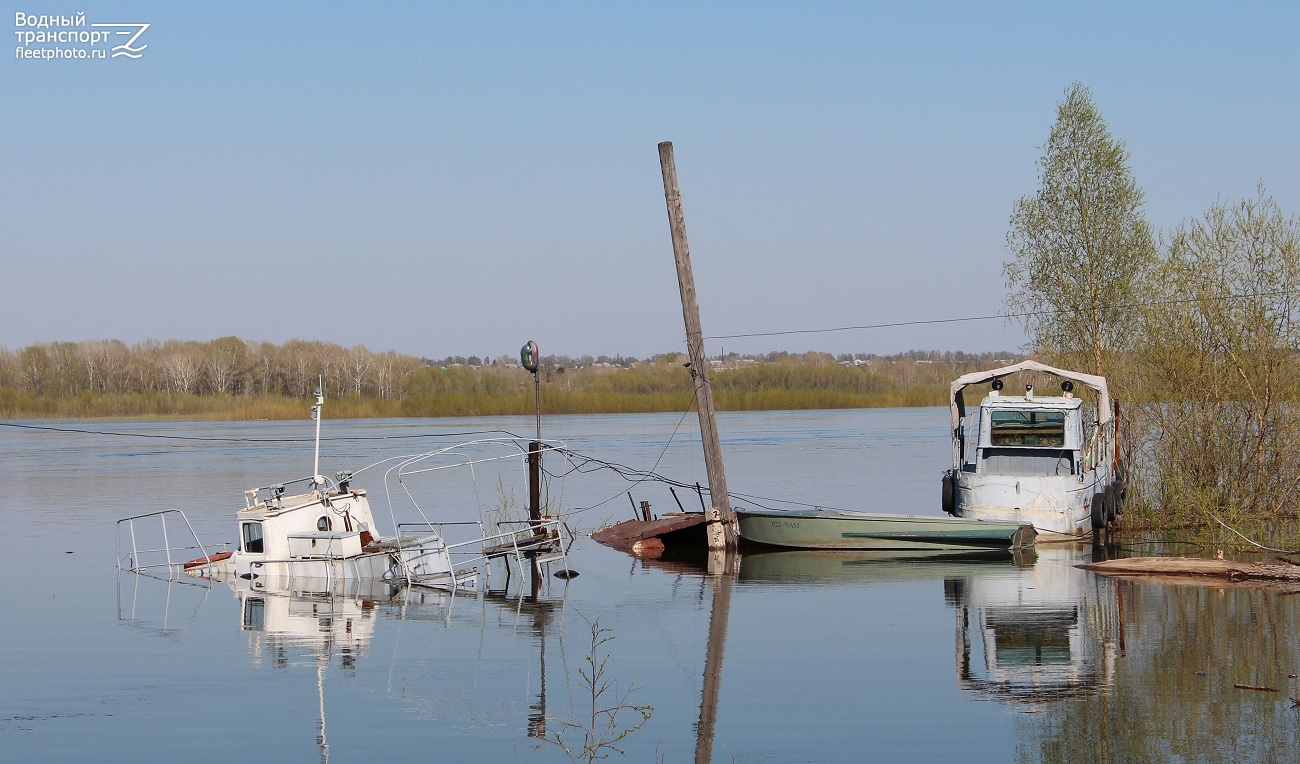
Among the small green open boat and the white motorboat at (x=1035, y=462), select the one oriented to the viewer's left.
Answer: the small green open boat

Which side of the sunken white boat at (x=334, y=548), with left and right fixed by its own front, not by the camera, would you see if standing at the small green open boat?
back

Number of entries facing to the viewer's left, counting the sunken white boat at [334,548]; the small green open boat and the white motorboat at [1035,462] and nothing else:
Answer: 2

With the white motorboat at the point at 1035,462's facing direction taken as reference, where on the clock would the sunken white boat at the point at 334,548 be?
The sunken white boat is roughly at 2 o'clock from the white motorboat.

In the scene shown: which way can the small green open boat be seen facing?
to the viewer's left

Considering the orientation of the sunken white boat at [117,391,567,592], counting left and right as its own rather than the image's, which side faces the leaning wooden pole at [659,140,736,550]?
back

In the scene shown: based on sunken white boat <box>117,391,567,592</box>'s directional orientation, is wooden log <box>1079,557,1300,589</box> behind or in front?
behind

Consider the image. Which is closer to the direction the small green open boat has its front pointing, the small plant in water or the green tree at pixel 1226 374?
the small plant in water

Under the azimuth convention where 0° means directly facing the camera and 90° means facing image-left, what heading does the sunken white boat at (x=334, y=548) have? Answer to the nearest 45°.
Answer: approximately 90°

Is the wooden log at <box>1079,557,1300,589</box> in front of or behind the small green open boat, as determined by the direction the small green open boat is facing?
behind

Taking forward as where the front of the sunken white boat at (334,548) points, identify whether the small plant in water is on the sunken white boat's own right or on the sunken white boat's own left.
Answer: on the sunken white boat's own left

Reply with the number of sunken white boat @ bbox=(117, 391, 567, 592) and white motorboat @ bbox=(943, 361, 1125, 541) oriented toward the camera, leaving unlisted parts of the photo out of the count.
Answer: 1
